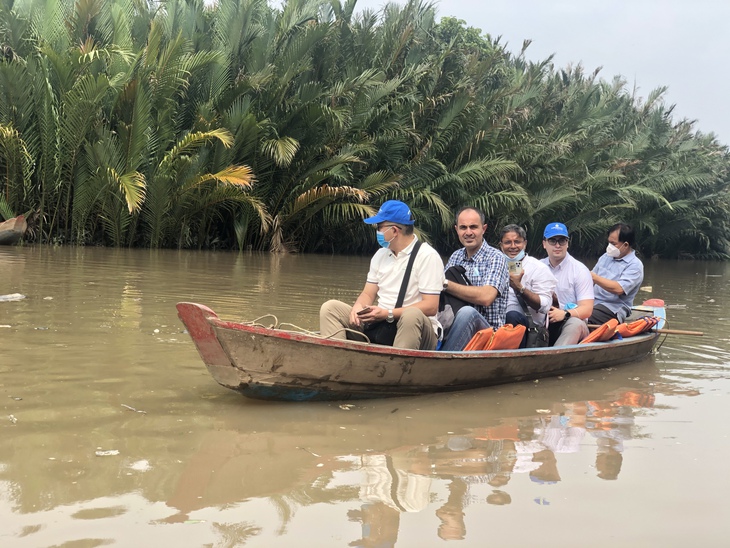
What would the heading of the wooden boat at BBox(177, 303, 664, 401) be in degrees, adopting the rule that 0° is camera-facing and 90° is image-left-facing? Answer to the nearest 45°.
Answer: approximately 45°

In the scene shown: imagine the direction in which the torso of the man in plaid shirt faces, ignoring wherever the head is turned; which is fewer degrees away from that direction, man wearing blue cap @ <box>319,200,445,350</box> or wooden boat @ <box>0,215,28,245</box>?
the man wearing blue cap

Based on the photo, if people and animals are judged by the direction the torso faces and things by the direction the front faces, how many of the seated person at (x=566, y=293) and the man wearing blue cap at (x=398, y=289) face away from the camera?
0

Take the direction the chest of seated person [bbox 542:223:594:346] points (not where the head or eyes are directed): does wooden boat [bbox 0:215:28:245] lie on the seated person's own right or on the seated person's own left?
on the seated person's own right

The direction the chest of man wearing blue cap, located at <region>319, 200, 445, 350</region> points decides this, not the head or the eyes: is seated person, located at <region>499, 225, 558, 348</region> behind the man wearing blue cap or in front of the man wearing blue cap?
behind

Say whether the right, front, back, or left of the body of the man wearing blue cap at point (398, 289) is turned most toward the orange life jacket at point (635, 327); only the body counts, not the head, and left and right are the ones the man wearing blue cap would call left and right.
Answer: back

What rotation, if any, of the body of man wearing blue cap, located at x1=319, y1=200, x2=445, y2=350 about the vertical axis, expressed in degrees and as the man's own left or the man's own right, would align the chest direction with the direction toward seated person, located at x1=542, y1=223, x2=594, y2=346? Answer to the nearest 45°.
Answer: approximately 180°

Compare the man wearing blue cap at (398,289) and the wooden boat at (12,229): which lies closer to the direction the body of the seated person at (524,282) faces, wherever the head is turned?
the man wearing blue cap

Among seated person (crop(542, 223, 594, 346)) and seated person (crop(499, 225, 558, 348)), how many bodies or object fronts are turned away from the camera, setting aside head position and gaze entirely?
0
